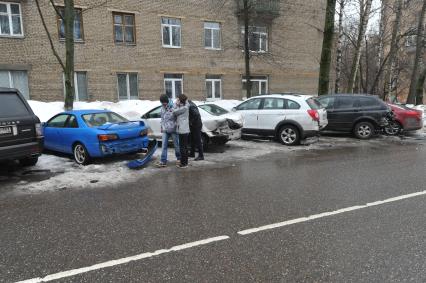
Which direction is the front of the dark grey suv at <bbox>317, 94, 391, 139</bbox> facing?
to the viewer's left

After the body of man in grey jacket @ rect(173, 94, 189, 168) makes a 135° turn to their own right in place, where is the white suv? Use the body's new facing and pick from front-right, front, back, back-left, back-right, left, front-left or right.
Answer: front

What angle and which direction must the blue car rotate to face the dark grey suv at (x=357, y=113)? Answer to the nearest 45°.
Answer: approximately 135° to its right

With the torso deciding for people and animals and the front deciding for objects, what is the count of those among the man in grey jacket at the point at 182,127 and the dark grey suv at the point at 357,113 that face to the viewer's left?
2

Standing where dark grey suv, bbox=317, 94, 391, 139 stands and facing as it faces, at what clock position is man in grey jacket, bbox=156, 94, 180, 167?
The man in grey jacket is roughly at 10 o'clock from the dark grey suv.

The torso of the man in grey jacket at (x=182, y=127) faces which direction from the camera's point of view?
to the viewer's left

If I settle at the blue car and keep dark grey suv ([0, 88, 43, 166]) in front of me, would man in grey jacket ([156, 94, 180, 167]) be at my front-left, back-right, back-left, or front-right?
back-left

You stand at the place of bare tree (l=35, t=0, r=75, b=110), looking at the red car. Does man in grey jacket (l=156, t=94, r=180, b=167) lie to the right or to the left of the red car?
right
